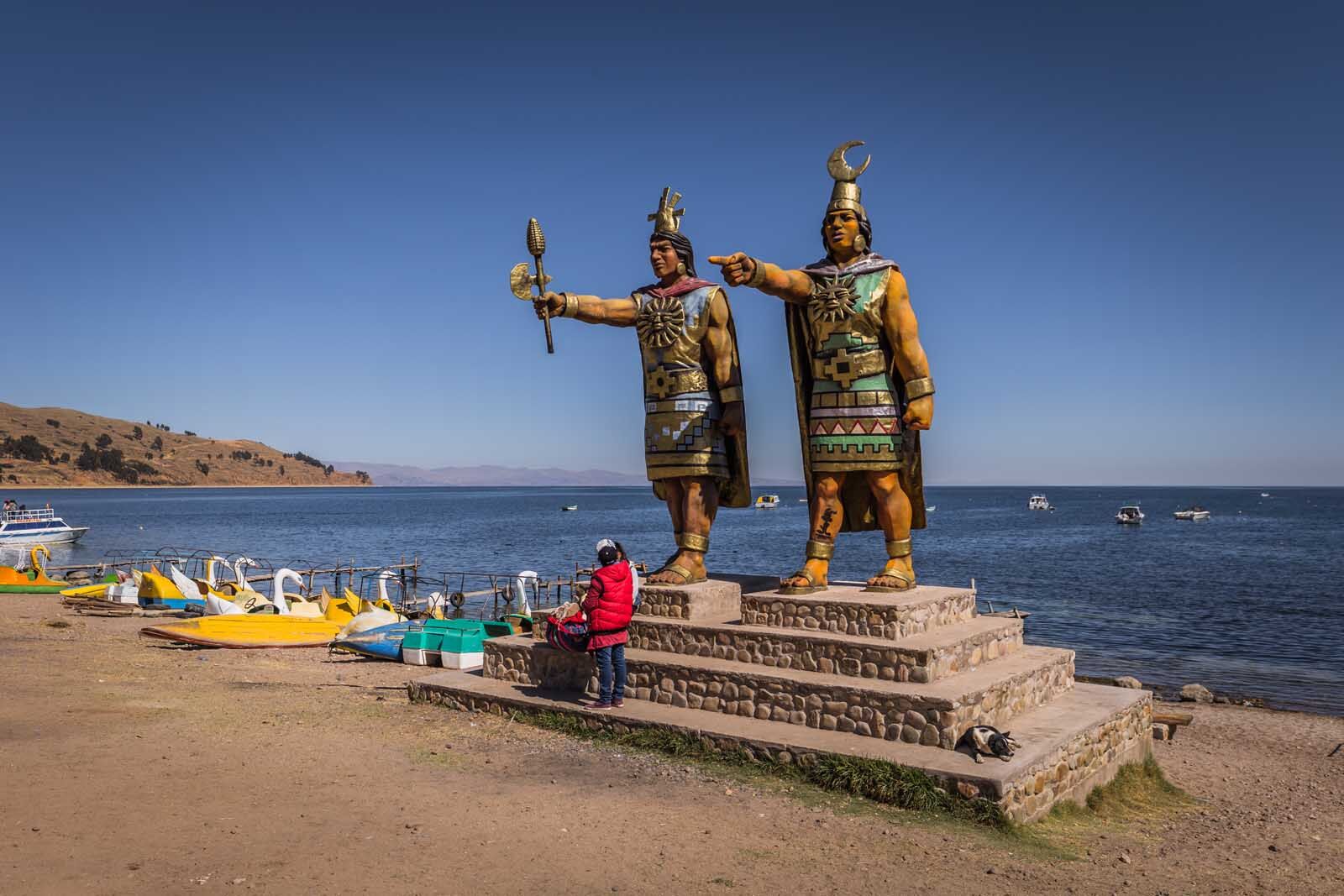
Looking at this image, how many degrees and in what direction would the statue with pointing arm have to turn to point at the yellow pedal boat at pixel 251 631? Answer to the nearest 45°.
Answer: approximately 90° to its right

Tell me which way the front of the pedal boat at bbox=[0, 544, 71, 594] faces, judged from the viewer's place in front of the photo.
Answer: facing to the right of the viewer

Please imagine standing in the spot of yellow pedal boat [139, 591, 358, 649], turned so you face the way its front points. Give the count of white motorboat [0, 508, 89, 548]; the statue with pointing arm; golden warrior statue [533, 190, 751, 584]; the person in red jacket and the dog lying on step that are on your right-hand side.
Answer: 1

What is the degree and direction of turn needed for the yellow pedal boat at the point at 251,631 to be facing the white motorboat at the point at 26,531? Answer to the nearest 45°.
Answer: approximately 90° to its right

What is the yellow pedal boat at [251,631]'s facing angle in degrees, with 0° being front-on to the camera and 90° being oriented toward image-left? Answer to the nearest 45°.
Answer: approximately 90°

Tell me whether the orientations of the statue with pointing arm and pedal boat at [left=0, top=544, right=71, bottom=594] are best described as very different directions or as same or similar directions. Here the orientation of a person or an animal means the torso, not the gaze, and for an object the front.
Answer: very different directions

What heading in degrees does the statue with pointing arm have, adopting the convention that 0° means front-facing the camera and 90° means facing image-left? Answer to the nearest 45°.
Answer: approximately 45°

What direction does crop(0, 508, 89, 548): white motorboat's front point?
to the viewer's right

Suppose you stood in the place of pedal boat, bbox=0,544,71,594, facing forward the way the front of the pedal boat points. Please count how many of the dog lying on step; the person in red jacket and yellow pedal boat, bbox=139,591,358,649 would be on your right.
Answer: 3

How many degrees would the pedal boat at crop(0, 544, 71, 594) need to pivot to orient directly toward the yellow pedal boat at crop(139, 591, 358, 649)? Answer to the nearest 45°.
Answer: approximately 90° to its right
